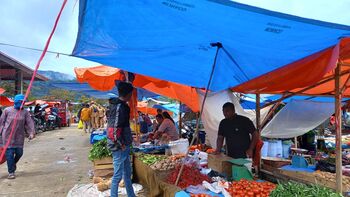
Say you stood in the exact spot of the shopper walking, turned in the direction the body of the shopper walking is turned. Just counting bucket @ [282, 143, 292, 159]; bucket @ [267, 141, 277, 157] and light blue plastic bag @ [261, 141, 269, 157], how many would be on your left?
3

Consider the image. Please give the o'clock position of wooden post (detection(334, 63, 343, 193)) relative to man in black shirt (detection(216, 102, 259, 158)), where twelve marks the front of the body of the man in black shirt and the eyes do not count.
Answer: The wooden post is roughly at 9 o'clock from the man in black shirt.

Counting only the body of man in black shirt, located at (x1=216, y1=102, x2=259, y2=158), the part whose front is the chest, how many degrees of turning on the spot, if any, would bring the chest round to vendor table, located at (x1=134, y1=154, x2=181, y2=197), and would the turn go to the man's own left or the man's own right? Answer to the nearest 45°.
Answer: approximately 45° to the man's own right

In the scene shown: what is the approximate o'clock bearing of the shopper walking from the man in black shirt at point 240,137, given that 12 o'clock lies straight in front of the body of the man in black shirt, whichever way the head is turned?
The shopper walking is roughly at 2 o'clock from the man in black shirt.

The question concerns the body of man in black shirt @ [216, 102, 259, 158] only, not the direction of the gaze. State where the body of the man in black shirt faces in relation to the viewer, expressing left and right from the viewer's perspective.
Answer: facing the viewer and to the left of the viewer

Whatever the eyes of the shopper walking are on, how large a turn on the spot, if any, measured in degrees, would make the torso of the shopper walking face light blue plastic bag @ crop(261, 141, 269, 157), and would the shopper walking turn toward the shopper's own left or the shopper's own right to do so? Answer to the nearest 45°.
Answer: approximately 90° to the shopper's own left

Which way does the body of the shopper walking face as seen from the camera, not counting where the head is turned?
toward the camera

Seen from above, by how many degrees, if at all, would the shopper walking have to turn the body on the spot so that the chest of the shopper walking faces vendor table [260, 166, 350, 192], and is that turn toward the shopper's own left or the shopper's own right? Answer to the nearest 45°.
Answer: approximately 45° to the shopper's own left

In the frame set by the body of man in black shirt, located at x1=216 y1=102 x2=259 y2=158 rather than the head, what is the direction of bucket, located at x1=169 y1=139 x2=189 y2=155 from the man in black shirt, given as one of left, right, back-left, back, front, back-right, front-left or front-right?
right

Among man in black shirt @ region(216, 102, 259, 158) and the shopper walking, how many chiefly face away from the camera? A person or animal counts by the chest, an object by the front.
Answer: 0
